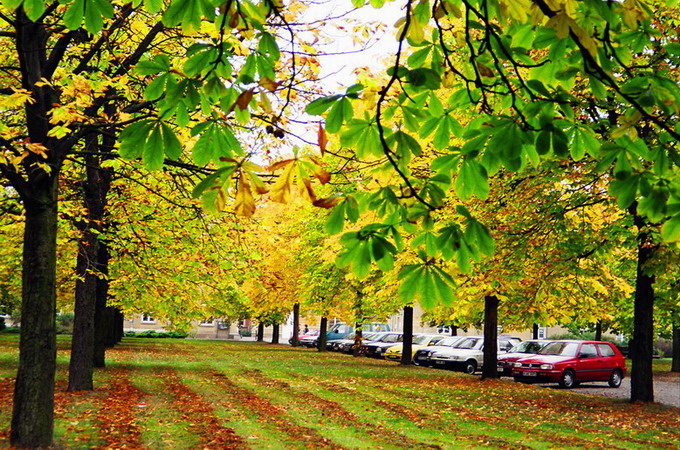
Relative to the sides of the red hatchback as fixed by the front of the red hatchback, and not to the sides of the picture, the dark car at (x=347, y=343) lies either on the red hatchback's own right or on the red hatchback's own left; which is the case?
on the red hatchback's own right

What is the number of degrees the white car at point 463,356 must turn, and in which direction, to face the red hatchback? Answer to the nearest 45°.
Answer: approximately 90° to its left

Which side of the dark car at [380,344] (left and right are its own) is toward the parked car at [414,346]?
left

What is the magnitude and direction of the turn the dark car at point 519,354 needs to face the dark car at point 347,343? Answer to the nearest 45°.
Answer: approximately 90° to its right

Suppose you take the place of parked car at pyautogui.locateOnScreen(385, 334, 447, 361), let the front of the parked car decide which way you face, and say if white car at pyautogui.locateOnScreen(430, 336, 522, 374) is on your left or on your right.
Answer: on your left

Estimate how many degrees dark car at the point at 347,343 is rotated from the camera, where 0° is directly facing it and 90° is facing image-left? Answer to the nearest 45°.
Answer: approximately 45°

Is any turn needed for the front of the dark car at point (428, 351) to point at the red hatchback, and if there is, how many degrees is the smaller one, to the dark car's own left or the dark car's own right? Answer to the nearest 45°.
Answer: approximately 90° to the dark car's own left

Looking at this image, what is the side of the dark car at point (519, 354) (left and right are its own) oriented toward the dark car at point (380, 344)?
right
